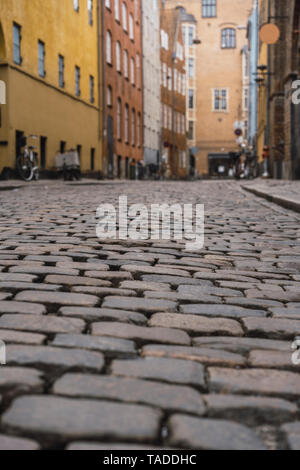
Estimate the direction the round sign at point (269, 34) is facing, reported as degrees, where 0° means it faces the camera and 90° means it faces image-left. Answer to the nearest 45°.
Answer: approximately 0°

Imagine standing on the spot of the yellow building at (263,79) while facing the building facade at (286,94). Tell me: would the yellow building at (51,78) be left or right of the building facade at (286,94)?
right

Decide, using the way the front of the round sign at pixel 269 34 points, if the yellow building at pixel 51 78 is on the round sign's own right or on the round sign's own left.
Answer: on the round sign's own right

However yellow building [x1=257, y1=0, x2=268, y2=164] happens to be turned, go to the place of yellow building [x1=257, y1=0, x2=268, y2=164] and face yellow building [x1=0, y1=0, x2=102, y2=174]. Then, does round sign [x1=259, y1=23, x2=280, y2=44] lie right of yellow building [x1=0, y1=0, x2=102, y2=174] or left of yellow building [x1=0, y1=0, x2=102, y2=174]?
left

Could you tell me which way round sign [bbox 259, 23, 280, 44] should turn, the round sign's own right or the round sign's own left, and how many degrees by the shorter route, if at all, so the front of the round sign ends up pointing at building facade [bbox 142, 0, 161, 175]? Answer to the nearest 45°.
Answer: approximately 180°

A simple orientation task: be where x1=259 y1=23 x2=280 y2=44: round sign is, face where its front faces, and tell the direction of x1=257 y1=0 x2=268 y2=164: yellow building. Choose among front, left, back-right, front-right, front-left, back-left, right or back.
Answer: back

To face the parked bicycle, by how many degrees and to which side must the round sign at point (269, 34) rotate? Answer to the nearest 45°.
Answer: approximately 90° to its right
